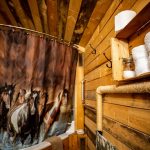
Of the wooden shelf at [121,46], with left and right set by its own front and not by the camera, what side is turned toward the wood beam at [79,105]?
right

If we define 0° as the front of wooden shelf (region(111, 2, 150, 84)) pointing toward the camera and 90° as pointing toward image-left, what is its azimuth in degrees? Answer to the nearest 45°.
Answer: approximately 45°

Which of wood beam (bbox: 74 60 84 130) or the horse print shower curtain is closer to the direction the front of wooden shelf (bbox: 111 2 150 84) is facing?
the horse print shower curtain
